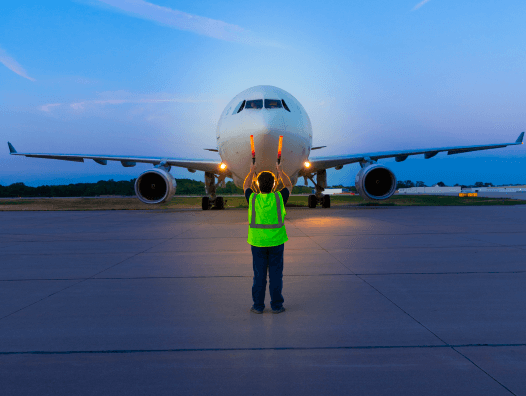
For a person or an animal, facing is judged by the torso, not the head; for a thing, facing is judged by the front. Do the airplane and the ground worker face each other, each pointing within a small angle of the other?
yes

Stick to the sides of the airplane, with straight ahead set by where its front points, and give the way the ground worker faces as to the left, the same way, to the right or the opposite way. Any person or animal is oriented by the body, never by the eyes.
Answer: the opposite way

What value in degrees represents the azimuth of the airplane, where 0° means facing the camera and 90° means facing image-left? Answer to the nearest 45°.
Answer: approximately 0°

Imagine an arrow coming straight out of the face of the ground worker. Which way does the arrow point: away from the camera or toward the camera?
away from the camera

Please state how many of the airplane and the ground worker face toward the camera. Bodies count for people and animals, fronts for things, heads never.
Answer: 1

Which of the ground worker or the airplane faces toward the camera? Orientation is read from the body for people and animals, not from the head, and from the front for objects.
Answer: the airplane

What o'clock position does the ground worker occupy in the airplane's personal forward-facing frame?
The ground worker is roughly at 12 o'clock from the airplane.

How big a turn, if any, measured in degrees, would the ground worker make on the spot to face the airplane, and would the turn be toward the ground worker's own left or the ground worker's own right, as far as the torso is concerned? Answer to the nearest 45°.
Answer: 0° — they already face it

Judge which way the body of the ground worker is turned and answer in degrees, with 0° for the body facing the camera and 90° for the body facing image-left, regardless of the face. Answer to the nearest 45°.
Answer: approximately 180°
